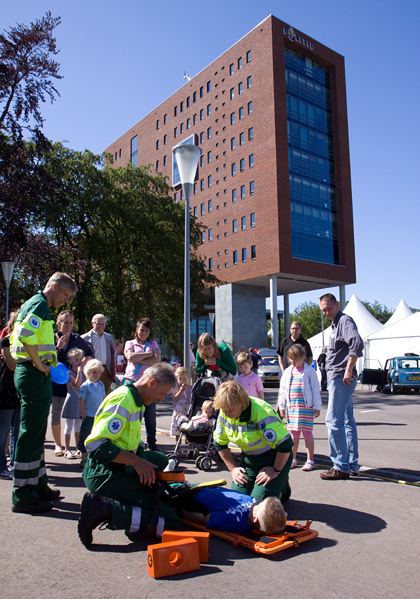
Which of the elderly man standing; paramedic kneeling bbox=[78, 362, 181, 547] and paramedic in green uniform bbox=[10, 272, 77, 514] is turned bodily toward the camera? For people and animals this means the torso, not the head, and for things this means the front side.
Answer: the elderly man standing

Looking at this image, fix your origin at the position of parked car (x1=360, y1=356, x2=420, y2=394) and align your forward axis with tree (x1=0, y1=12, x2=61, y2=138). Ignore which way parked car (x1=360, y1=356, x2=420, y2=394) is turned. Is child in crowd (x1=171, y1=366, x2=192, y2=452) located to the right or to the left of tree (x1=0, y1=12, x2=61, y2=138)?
left

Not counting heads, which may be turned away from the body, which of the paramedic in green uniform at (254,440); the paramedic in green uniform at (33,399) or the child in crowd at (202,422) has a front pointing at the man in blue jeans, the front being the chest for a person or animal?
the paramedic in green uniform at (33,399)

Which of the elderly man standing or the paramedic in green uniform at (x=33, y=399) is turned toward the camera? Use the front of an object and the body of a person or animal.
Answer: the elderly man standing

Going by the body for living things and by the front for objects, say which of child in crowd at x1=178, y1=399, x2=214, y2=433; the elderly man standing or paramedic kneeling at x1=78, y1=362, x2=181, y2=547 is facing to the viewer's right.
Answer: the paramedic kneeling

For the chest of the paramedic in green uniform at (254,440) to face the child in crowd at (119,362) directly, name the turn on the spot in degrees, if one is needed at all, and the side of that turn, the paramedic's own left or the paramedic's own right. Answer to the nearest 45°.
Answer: approximately 90° to the paramedic's own right

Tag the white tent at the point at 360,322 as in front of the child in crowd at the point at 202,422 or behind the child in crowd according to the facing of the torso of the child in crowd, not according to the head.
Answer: behind

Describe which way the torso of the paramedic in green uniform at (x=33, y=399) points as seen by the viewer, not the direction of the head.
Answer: to the viewer's right

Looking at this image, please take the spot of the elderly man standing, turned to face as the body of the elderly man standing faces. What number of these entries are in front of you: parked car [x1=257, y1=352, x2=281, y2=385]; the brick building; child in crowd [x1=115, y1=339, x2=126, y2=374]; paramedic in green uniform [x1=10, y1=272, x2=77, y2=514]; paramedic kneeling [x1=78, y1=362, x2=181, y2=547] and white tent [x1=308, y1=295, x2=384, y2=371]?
2

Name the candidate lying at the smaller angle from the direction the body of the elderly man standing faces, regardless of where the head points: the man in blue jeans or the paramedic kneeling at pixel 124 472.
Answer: the paramedic kneeling

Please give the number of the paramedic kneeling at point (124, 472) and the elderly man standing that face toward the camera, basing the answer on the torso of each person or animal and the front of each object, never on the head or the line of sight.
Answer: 1

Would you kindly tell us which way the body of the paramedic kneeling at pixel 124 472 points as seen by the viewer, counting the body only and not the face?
to the viewer's right
